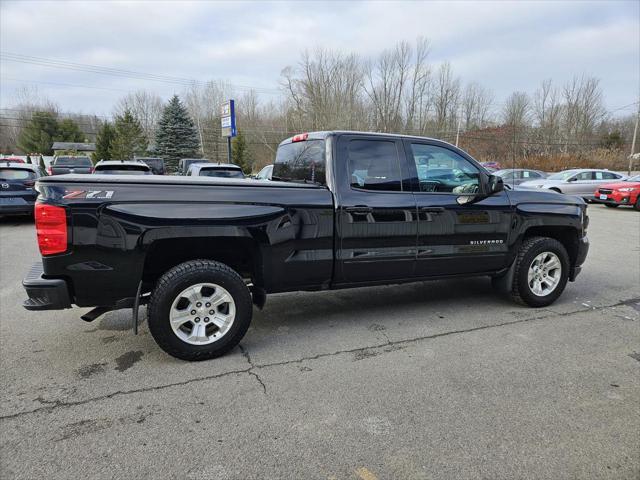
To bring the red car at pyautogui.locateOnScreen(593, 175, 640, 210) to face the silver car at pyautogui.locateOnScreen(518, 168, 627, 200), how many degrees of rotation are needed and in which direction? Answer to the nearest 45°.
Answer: approximately 90° to its right

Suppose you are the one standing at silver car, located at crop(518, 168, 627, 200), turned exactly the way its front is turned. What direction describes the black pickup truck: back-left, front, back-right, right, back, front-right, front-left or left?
front-left

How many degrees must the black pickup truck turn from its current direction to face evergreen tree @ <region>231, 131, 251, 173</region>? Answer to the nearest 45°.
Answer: approximately 45° to its left

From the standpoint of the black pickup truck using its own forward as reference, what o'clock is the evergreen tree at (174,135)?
The evergreen tree is roughly at 10 o'clock from the black pickup truck.

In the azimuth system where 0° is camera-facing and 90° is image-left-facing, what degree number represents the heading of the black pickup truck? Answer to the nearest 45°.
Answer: approximately 225°

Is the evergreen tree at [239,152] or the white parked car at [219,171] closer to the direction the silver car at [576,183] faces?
the white parked car

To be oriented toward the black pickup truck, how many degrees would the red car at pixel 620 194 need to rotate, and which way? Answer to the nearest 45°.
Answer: approximately 45° to its left

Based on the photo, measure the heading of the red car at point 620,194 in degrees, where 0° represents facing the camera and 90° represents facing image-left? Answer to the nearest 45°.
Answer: approximately 45°

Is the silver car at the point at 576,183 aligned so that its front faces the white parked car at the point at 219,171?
yes
